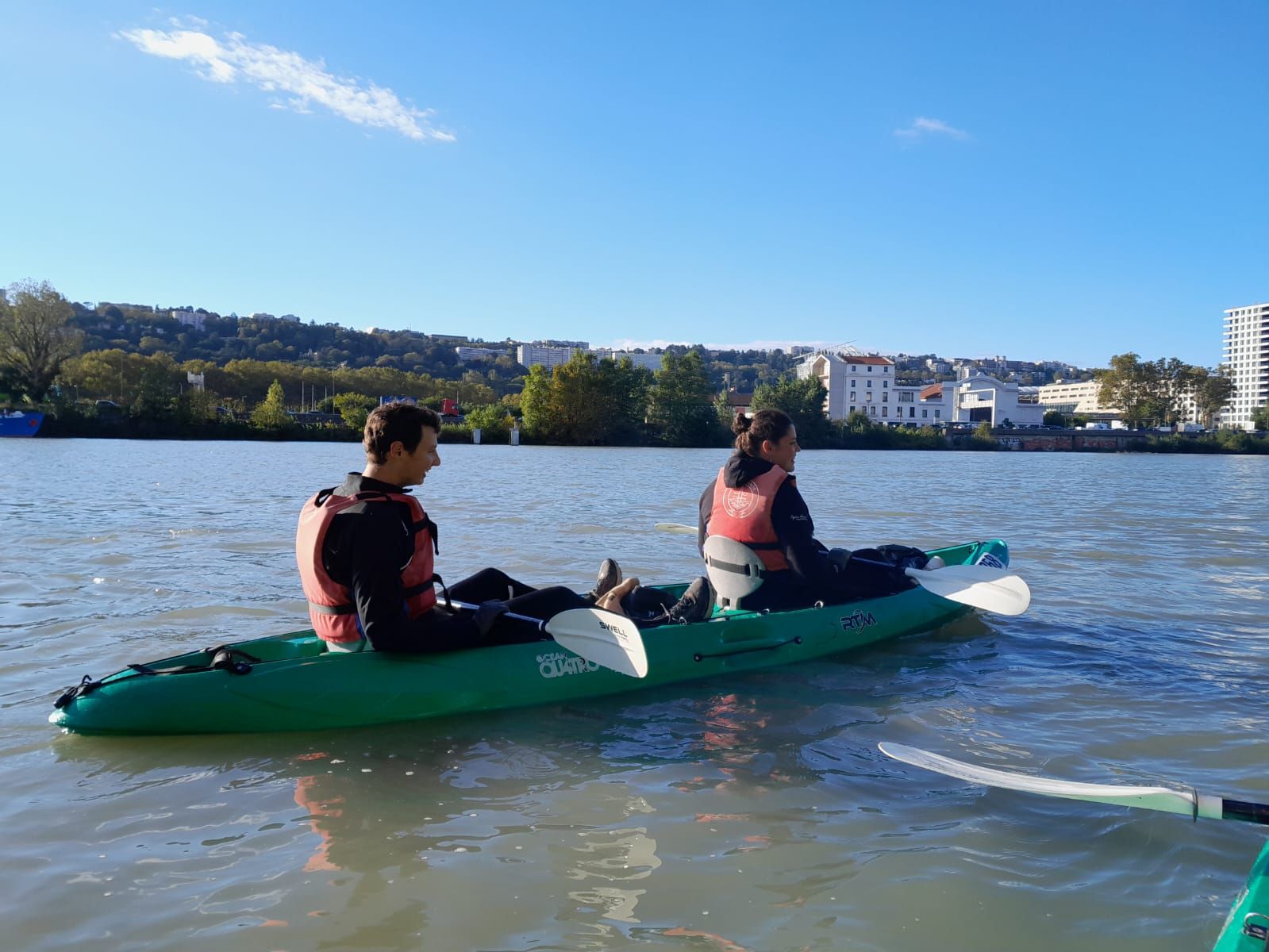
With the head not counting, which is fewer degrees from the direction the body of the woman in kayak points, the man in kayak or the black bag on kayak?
the black bag on kayak

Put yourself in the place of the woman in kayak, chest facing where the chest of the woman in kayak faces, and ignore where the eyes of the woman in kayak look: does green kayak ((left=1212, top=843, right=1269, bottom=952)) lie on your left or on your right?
on your right

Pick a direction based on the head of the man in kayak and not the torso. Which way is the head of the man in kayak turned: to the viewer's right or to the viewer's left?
to the viewer's right

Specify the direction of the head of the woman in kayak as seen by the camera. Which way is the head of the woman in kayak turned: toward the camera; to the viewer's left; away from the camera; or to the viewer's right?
to the viewer's right

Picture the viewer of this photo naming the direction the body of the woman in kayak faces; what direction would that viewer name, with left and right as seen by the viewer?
facing away from the viewer and to the right of the viewer

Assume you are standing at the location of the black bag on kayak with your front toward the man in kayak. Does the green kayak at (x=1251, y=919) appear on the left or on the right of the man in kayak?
left

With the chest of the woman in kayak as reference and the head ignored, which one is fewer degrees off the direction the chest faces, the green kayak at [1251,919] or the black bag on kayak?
the black bag on kayak

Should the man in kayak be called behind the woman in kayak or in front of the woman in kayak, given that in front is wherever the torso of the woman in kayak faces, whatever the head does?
behind
